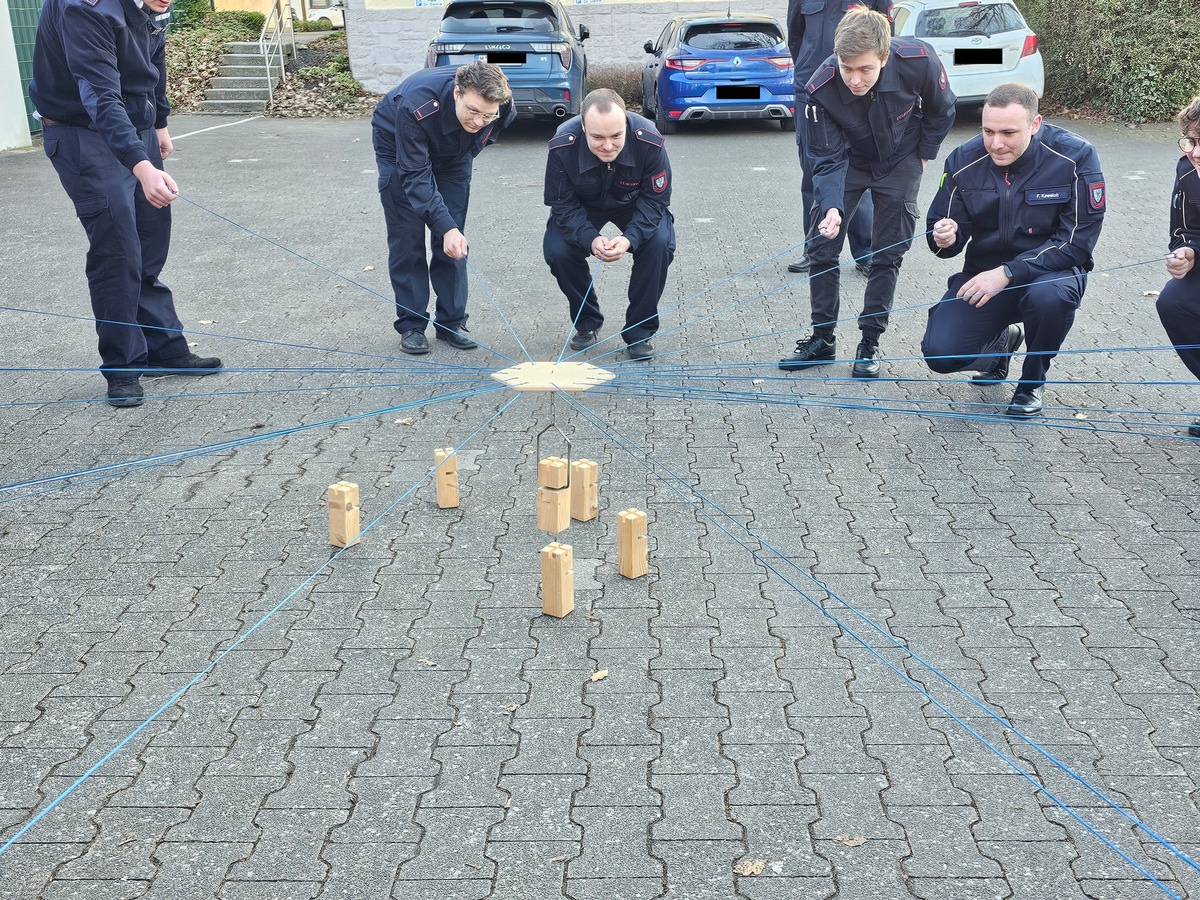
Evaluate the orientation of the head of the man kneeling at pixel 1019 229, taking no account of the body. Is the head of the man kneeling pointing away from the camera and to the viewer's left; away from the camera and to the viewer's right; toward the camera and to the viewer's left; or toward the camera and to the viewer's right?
toward the camera and to the viewer's left

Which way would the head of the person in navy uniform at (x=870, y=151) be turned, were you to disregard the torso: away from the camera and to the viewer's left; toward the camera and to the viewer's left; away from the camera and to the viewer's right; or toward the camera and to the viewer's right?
toward the camera and to the viewer's left

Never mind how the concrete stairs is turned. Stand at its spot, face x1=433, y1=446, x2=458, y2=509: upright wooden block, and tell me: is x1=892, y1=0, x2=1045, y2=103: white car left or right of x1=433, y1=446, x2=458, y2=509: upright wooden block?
left

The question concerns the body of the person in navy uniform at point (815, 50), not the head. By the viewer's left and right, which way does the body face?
facing the viewer and to the left of the viewer

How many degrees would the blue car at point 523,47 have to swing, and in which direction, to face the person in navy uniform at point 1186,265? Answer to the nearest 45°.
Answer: approximately 180°

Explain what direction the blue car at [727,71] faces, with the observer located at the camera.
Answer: facing away from the viewer

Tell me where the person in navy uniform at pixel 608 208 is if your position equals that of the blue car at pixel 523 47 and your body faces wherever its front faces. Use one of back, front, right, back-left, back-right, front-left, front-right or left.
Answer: back

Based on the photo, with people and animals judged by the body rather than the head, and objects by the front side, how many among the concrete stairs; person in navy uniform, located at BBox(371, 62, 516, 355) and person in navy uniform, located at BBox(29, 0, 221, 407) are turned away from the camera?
0

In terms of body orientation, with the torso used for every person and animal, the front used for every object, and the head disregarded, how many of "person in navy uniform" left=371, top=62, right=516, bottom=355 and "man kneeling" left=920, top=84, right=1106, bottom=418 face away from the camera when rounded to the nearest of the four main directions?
0

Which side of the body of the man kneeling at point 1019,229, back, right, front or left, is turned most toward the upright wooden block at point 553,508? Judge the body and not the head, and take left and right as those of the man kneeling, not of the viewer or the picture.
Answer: front

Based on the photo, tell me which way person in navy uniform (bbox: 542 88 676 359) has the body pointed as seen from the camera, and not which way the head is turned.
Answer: toward the camera

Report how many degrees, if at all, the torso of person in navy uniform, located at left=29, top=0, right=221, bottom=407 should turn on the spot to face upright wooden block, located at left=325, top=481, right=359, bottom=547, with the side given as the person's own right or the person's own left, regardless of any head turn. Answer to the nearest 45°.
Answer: approximately 45° to the person's own right
